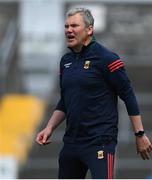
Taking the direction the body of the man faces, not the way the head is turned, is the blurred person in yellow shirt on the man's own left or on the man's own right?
on the man's own right

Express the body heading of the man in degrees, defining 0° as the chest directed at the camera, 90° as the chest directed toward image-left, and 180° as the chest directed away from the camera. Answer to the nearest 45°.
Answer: approximately 45°
